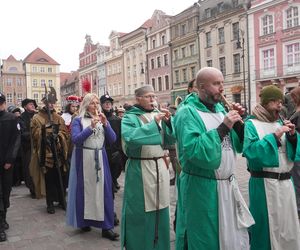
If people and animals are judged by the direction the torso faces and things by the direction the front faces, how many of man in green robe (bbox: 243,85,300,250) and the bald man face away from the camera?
0

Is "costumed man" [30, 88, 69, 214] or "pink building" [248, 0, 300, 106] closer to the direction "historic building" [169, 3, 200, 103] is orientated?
the costumed man

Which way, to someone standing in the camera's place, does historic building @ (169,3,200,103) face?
facing the viewer and to the left of the viewer

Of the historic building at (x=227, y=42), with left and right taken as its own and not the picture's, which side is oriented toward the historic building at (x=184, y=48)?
right

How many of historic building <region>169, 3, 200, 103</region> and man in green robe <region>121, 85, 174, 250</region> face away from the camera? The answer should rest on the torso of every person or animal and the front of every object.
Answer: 0

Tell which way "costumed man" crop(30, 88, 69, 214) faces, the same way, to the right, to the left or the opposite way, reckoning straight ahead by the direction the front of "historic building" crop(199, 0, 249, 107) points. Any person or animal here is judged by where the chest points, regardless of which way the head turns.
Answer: to the left

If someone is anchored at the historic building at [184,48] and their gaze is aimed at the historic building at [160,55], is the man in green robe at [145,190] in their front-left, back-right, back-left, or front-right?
back-left

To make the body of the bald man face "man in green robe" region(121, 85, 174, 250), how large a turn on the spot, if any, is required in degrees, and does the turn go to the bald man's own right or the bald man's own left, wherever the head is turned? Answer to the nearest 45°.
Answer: approximately 180°

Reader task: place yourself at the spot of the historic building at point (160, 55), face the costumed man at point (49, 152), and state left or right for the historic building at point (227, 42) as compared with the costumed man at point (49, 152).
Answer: left

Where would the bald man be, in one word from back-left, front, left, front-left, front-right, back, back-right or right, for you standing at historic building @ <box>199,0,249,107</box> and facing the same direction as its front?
front-left

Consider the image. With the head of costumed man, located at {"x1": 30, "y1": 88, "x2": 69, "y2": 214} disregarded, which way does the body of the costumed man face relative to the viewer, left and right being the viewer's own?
facing the viewer
